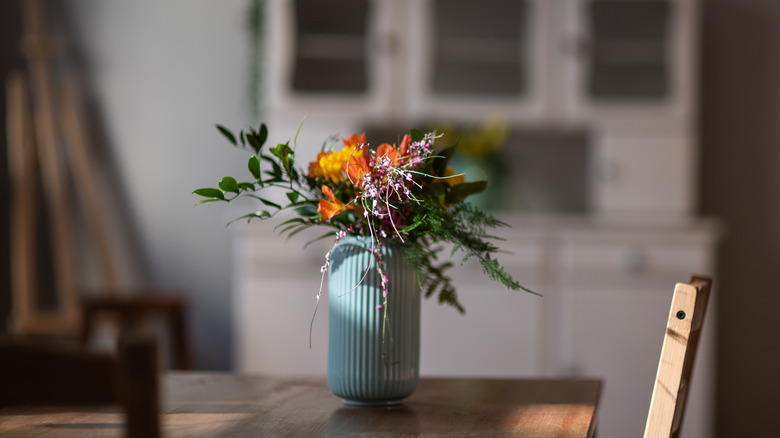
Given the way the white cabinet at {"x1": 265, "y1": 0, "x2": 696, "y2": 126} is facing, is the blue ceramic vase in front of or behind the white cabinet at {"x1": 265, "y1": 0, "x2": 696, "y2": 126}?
in front

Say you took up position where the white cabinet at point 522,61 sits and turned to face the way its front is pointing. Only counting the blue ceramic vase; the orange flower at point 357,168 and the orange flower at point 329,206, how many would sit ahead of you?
3

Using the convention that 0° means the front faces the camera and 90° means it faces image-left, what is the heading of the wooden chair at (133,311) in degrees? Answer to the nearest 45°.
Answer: approximately 0°

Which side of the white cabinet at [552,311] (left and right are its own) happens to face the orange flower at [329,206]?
front

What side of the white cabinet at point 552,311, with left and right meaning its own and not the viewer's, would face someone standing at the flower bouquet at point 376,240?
front

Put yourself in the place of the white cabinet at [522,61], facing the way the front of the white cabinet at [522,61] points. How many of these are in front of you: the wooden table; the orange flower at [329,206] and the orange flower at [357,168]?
3

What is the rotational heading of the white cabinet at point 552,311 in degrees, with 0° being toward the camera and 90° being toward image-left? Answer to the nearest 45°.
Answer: approximately 0°

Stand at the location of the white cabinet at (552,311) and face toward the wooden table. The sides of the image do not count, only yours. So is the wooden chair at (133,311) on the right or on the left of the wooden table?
right
